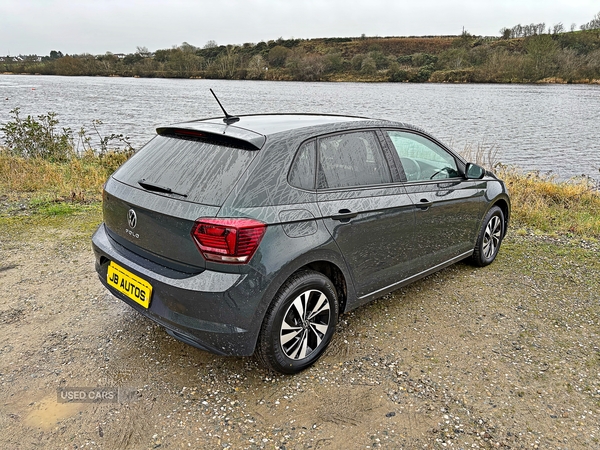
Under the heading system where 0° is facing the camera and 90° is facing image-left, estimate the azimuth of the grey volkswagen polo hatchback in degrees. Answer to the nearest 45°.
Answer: approximately 225°
